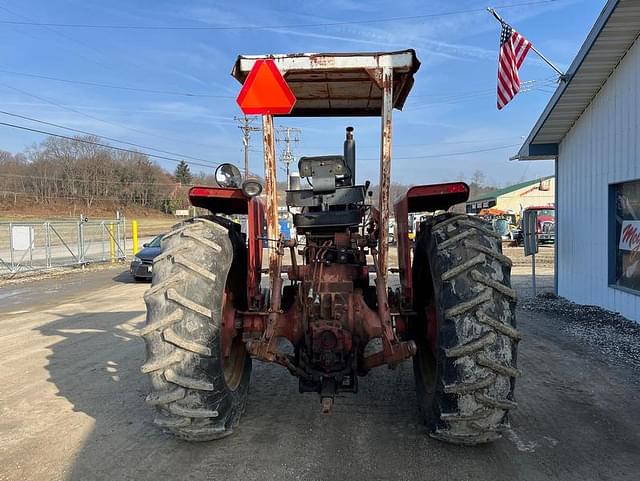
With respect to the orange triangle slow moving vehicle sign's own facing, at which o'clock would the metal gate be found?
The metal gate is roughly at 5 o'clock from the orange triangle slow moving vehicle sign.

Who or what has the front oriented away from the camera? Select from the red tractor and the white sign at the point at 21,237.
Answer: the red tractor

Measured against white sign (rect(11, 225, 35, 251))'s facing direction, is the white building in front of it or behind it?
in front

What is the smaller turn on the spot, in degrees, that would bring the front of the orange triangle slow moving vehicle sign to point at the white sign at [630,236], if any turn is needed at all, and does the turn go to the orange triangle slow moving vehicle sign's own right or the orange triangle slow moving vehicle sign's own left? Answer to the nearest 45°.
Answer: approximately 135° to the orange triangle slow moving vehicle sign's own left

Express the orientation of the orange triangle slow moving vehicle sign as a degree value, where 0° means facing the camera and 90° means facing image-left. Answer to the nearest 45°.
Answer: approximately 0°

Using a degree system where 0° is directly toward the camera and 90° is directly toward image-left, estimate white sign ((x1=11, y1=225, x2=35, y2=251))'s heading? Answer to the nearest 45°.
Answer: approximately 0°

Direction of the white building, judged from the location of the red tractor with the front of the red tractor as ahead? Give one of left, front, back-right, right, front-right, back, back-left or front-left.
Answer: front-right

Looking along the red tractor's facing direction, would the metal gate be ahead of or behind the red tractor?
ahead

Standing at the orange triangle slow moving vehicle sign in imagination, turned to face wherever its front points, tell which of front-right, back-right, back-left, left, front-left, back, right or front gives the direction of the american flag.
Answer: back-left

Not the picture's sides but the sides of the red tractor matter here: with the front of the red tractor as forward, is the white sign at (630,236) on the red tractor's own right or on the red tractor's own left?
on the red tractor's own right

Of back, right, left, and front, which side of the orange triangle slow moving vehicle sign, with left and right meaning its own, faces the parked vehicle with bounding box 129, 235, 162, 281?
back

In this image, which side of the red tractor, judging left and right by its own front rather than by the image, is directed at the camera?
back

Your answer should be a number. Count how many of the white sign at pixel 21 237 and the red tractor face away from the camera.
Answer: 1
